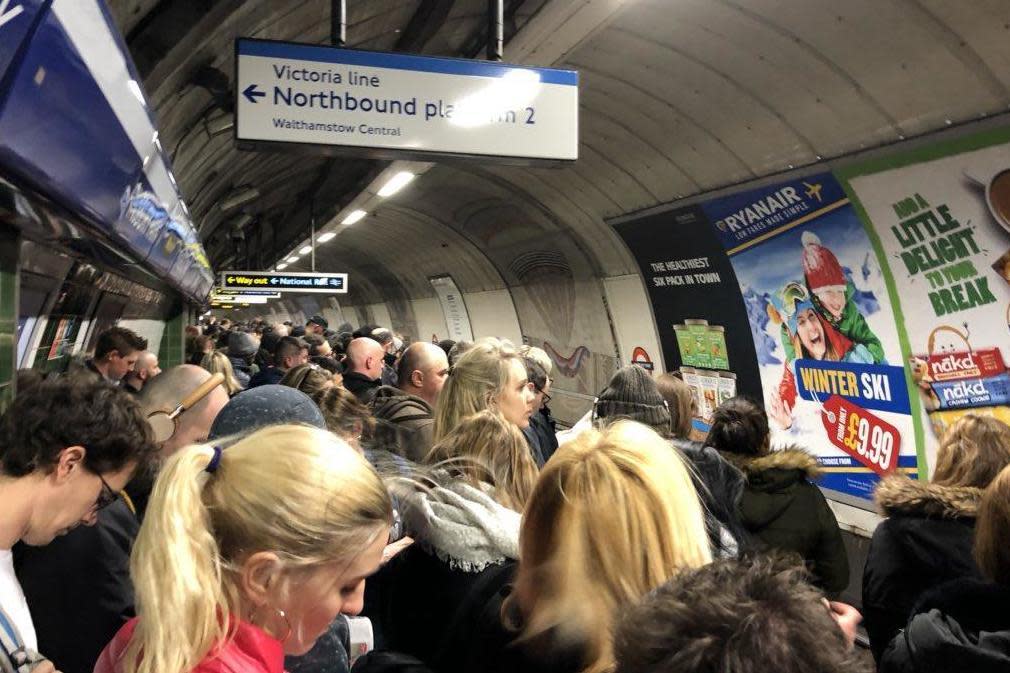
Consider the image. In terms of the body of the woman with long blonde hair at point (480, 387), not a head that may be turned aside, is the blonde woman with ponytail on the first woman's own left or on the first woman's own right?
on the first woman's own right

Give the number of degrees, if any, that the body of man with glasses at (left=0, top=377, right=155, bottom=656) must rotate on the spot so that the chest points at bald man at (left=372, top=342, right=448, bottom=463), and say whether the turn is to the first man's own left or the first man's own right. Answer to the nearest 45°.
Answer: approximately 45° to the first man's own left

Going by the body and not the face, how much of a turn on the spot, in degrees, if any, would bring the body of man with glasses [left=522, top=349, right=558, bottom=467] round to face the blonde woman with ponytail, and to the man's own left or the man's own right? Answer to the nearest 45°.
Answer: approximately 90° to the man's own right

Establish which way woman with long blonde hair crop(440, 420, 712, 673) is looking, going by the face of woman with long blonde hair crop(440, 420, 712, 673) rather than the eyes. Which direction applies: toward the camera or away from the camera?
away from the camera

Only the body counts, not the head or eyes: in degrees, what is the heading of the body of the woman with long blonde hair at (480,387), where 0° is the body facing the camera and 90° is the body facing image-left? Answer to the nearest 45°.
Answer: approximately 270°

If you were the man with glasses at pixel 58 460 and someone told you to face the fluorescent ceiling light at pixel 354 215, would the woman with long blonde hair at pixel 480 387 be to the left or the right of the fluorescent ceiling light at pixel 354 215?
right

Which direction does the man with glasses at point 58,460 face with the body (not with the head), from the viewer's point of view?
to the viewer's right

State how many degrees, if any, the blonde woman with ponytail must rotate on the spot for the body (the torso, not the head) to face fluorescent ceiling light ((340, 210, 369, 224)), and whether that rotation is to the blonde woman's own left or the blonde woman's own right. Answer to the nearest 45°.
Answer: approximately 90° to the blonde woman's own left
